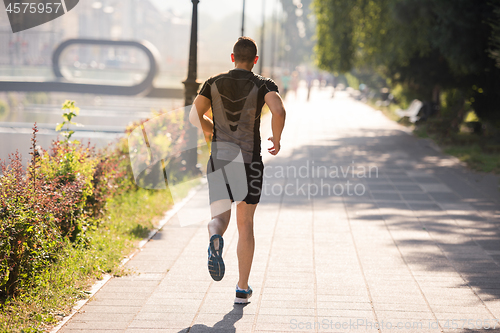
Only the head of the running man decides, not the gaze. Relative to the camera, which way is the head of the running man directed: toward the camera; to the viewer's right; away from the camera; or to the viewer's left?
away from the camera

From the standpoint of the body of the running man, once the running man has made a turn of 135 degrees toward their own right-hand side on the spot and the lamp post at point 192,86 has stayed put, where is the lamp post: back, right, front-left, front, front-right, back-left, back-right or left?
back-left

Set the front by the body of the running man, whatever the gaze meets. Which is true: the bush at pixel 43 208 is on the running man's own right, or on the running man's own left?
on the running man's own left

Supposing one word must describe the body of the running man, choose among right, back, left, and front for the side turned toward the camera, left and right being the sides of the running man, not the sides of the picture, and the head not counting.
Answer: back
